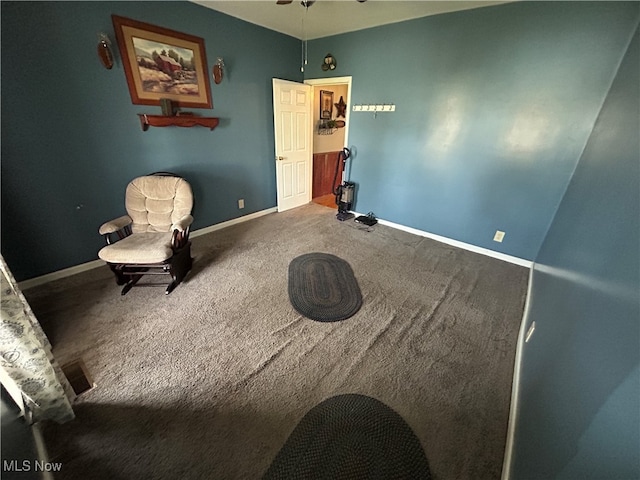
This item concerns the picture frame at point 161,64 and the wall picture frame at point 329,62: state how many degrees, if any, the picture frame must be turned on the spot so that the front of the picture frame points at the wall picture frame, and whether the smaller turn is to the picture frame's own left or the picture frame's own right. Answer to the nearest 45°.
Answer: approximately 45° to the picture frame's own left

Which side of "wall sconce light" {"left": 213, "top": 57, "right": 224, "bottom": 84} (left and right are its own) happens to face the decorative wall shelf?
right

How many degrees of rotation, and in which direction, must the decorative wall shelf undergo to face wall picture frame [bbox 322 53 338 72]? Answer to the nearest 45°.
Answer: approximately 45° to its left

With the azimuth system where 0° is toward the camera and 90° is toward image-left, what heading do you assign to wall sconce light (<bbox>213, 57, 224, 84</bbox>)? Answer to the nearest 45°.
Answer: approximately 315°

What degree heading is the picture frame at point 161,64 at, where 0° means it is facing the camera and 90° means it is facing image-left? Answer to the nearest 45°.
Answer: approximately 315°
